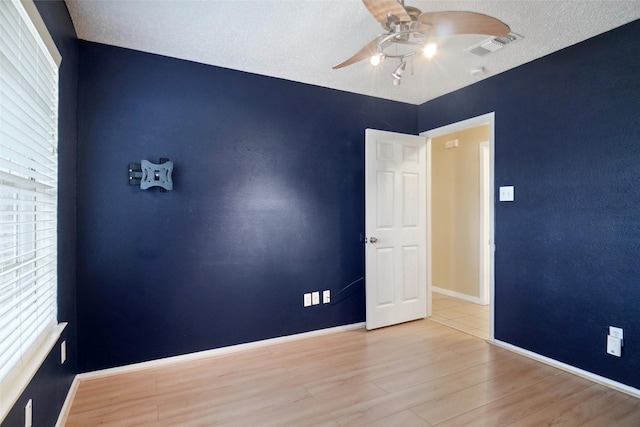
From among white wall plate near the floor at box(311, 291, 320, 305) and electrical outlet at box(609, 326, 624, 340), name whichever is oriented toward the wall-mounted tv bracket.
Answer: the electrical outlet

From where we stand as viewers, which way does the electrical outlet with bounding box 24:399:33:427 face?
facing to the right of the viewer

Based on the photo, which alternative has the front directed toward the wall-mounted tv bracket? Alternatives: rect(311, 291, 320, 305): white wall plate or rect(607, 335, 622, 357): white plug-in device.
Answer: rect(607, 335, 622, 357): white plug-in device

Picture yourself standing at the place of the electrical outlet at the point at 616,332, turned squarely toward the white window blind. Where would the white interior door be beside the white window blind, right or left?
right

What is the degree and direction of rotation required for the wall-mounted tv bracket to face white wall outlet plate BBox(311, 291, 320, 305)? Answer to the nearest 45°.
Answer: approximately 90° to its left

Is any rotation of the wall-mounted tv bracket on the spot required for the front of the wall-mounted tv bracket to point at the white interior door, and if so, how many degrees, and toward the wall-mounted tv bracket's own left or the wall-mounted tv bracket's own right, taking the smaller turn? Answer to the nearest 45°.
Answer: approximately 90° to the wall-mounted tv bracket's own left

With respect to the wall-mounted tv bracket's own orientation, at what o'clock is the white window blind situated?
The white window blind is roughly at 1 o'clock from the wall-mounted tv bracket.

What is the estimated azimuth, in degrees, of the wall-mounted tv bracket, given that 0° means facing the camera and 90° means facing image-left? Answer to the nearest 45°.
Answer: approximately 0°

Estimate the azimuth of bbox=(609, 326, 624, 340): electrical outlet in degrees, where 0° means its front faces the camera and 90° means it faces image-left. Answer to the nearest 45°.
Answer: approximately 45°

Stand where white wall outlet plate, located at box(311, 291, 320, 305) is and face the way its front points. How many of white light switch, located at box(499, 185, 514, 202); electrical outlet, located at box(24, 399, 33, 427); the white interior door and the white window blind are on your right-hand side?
2
